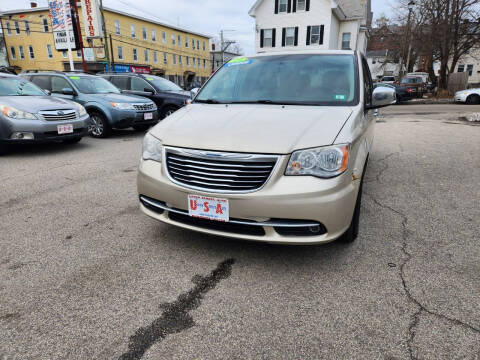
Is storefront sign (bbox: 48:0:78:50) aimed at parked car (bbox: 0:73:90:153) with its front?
yes

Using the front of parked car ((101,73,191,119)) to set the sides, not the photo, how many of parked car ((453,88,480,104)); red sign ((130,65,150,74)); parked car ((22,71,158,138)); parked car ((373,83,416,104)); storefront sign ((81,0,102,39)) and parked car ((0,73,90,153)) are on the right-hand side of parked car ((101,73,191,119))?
2

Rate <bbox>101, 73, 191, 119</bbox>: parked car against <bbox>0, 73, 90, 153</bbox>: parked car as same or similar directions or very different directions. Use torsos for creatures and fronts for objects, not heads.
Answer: same or similar directions

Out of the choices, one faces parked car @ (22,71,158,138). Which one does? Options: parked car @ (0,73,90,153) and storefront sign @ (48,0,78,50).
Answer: the storefront sign

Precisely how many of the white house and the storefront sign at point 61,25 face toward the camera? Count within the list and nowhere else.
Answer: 2

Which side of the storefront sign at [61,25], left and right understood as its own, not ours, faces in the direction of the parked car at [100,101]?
front

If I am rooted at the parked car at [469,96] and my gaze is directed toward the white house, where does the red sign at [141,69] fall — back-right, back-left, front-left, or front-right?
front-left

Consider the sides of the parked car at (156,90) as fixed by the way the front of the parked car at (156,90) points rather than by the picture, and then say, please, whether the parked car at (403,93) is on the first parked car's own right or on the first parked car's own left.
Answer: on the first parked car's own left

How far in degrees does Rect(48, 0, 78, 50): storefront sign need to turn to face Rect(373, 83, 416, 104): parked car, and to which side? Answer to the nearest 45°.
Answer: approximately 90° to its left

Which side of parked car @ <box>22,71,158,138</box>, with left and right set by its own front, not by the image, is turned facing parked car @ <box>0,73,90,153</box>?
right

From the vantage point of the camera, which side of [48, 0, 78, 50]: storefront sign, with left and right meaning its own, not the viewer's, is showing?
front

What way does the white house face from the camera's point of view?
toward the camera

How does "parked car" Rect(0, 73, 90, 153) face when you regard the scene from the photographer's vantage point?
facing the viewer and to the right of the viewer
